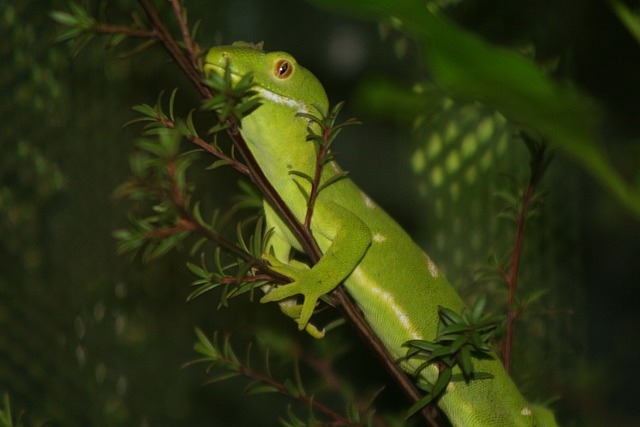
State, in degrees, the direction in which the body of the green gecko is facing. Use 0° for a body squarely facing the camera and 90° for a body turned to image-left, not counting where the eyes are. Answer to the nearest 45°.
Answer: approximately 90°
